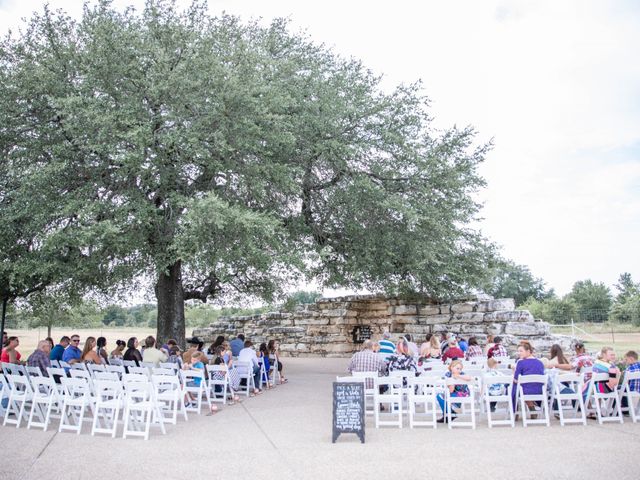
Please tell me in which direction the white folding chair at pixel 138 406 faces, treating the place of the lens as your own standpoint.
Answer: facing away from the viewer and to the right of the viewer

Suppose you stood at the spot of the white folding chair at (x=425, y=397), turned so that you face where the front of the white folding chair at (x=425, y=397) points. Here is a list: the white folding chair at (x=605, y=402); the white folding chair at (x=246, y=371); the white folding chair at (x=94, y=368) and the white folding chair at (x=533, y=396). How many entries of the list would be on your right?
2

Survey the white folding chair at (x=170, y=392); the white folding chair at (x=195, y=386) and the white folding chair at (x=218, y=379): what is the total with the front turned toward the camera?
0

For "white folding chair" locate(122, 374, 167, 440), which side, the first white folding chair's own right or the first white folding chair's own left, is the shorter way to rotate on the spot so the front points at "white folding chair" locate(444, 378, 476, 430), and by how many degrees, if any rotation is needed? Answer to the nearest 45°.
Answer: approximately 45° to the first white folding chair's own right

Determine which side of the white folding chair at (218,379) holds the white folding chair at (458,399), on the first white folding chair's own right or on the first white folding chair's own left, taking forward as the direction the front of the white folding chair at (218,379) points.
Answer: on the first white folding chair's own right

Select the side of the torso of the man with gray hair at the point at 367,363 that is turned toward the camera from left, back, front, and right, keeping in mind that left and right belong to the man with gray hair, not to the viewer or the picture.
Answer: back

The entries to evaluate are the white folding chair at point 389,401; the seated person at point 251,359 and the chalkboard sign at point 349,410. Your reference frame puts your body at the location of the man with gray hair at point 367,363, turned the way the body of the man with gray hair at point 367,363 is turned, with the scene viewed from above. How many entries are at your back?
2

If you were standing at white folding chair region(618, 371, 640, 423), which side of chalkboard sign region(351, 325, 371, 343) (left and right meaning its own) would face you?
front

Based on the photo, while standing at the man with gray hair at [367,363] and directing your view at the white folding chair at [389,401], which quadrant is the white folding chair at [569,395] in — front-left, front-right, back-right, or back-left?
front-left

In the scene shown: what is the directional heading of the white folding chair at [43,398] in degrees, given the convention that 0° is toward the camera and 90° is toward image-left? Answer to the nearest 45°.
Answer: approximately 225°

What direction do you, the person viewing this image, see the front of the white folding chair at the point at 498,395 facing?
facing away from the viewer

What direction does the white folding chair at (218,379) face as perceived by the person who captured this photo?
facing away from the viewer and to the right of the viewer

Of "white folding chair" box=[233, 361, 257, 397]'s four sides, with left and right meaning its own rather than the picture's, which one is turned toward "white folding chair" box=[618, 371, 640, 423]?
right

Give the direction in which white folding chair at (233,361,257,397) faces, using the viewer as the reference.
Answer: facing away from the viewer and to the right of the viewer
